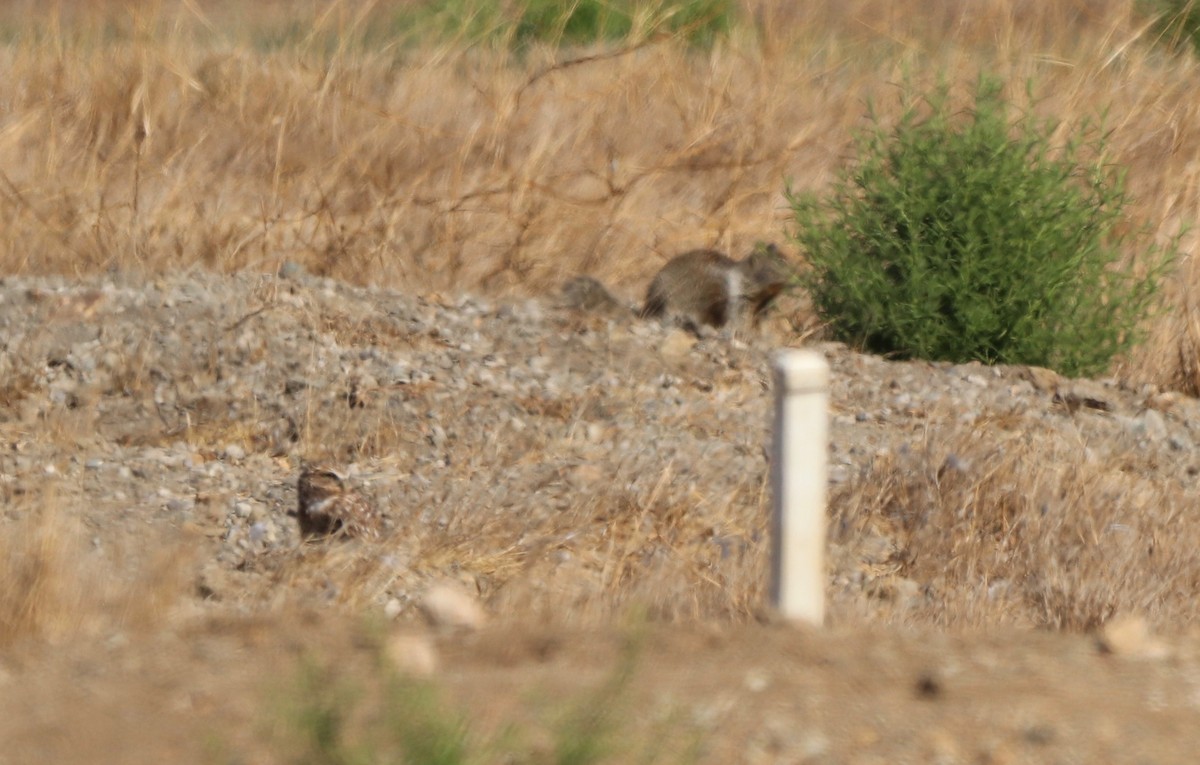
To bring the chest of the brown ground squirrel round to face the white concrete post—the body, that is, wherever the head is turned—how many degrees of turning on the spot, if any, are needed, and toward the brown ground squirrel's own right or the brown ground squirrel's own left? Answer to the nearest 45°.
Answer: approximately 90° to the brown ground squirrel's own right

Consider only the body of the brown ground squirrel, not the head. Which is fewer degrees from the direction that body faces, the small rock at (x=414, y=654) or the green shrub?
the green shrub

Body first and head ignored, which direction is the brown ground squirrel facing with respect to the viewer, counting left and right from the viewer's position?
facing to the right of the viewer

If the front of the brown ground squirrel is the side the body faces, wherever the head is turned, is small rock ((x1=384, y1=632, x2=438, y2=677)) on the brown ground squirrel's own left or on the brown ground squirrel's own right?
on the brown ground squirrel's own right

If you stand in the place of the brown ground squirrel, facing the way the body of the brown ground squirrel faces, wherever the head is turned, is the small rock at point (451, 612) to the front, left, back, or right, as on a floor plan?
right

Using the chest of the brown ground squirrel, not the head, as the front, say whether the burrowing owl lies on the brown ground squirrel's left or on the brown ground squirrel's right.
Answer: on the brown ground squirrel's right

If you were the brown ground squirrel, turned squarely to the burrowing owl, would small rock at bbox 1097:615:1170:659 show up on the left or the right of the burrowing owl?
left

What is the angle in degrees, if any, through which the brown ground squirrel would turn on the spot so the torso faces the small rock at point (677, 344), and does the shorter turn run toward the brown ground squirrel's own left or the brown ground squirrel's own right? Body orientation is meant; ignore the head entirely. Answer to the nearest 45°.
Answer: approximately 90° to the brown ground squirrel's own right

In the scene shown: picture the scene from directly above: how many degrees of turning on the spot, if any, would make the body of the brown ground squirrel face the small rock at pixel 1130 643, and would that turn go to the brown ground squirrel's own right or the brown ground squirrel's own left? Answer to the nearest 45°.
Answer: approximately 90° to the brown ground squirrel's own right
